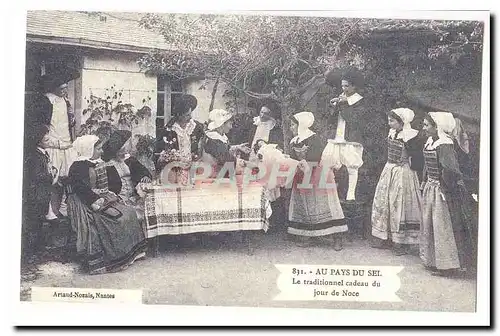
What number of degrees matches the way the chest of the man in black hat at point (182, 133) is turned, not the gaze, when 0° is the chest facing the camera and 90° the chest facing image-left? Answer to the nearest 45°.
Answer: approximately 0°

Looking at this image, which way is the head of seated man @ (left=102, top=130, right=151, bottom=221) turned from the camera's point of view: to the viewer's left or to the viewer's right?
to the viewer's right

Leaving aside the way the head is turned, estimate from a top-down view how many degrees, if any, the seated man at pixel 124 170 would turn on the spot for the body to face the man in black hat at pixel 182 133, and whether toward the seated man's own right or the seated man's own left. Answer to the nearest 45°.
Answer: approximately 45° to the seated man's own left

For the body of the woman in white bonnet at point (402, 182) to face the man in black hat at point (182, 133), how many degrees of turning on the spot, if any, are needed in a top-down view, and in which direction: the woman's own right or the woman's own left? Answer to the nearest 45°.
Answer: approximately 45° to the woman's own right

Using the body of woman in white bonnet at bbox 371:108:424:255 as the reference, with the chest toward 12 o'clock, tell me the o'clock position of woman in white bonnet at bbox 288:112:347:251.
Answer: woman in white bonnet at bbox 288:112:347:251 is roughly at 1 o'clock from woman in white bonnet at bbox 371:108:424:255.

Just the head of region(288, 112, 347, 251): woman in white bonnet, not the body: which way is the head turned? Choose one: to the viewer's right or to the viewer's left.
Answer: to the viewer's left

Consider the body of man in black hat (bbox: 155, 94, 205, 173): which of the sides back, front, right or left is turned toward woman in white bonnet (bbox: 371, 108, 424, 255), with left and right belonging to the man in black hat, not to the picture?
left

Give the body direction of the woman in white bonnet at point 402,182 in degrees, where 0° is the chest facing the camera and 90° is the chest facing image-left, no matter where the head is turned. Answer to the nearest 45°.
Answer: approximately 45°

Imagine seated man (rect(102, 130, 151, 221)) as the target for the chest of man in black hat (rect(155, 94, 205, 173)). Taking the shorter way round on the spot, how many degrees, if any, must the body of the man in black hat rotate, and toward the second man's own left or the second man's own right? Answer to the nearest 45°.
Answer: approximately 90° to the second man's own right
